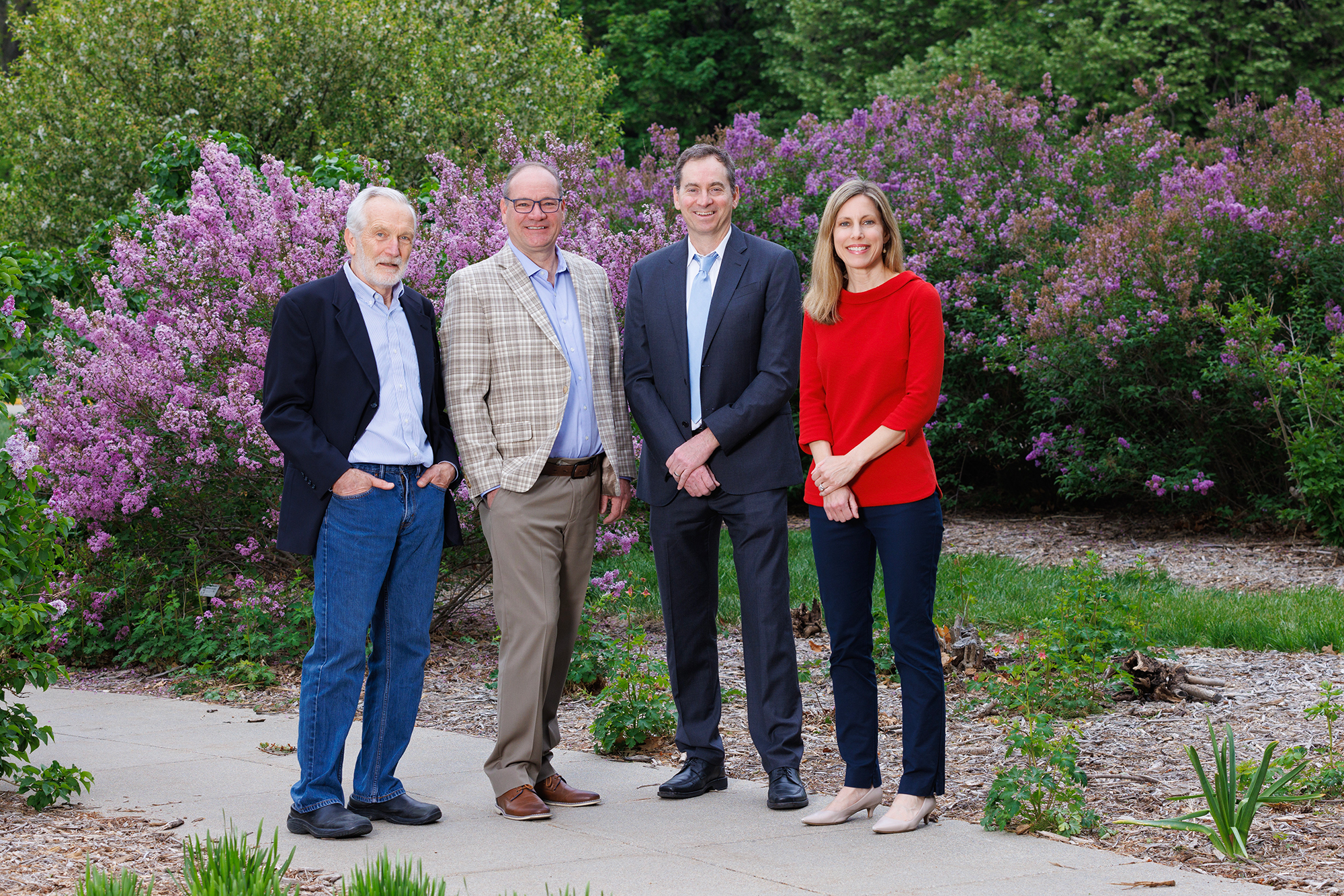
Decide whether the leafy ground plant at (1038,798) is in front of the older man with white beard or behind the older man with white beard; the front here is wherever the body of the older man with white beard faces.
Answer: in front

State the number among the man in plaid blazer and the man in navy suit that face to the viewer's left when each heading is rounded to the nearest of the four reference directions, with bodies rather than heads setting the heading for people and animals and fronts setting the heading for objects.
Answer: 0

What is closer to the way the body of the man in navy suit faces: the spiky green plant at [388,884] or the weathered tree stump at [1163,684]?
the spiky green plant

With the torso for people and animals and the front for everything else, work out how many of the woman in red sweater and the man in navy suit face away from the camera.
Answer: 0

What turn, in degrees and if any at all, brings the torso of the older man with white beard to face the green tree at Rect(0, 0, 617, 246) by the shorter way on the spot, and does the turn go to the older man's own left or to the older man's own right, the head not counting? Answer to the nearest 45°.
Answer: approximately 135° to the older man's own left

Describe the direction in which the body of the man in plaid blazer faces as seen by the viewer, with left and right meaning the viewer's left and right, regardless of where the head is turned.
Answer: facing the viewer and to the right of the viewer

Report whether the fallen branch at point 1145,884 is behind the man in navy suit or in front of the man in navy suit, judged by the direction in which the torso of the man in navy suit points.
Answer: in front

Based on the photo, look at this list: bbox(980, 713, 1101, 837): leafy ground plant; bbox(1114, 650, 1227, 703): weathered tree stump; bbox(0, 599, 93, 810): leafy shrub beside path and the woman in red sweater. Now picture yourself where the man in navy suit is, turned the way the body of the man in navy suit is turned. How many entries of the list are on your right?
1

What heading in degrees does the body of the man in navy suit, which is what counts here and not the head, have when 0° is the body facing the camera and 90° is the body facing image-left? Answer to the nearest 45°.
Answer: approximately 0°

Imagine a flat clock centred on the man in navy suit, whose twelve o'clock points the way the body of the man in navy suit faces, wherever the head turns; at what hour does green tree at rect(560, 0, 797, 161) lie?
The green tree is roughly at 6 o'clock from the man in navy suit.
